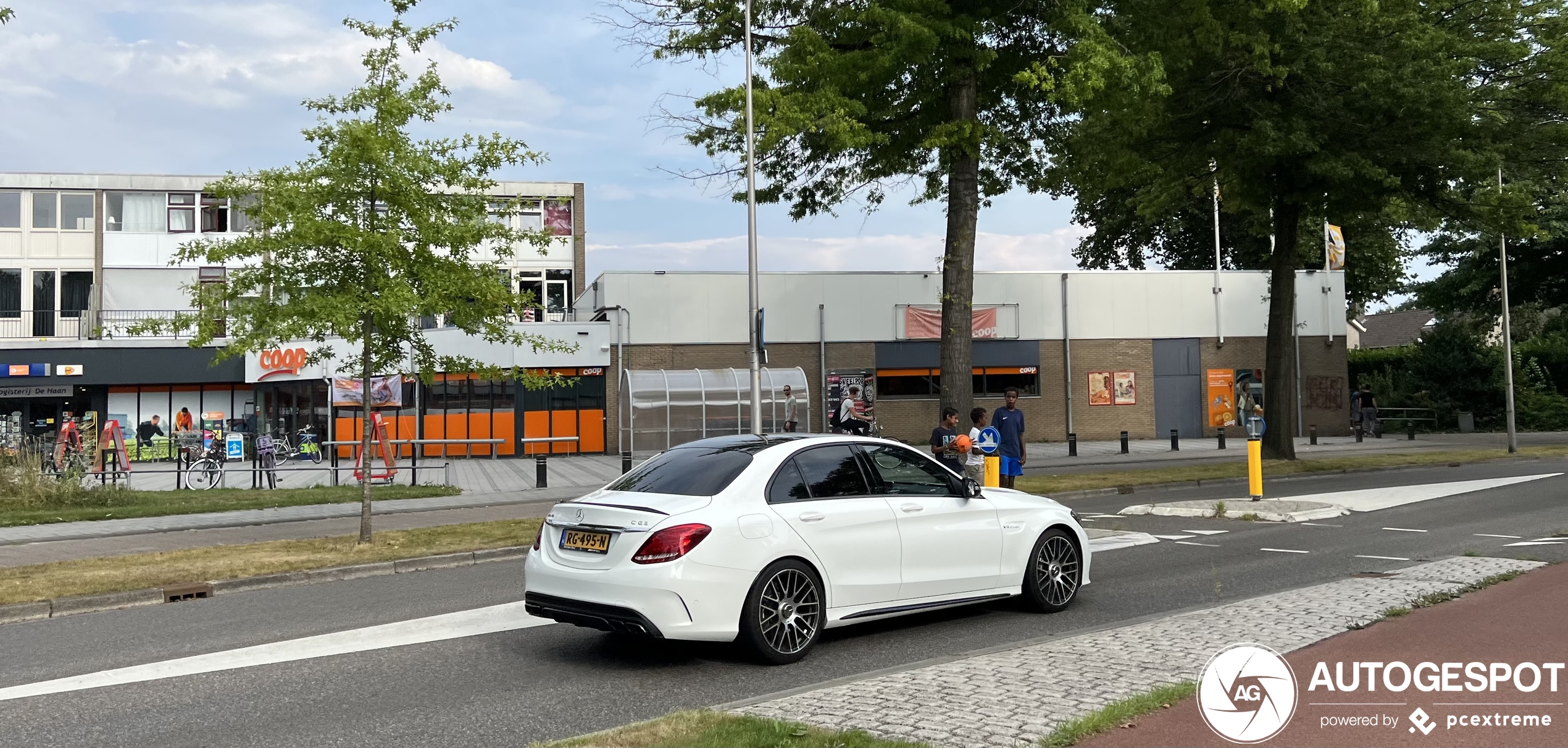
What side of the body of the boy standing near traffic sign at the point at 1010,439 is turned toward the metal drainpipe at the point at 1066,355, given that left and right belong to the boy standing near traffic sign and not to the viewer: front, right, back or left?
back

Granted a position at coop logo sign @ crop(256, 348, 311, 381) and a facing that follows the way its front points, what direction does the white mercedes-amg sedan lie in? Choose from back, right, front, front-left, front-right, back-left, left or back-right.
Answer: front

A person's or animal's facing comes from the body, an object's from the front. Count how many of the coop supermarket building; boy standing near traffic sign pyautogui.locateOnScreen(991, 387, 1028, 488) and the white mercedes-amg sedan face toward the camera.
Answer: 2

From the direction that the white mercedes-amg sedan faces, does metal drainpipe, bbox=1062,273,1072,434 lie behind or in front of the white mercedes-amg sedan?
in front

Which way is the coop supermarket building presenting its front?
toward the camera

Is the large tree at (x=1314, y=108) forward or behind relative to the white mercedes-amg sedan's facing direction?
forward

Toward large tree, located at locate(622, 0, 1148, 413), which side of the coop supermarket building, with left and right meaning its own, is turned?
front

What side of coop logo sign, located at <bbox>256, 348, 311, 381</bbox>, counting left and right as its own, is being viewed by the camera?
front

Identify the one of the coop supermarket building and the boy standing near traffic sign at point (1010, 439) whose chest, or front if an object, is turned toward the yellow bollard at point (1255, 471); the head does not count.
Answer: the coop supermarket building

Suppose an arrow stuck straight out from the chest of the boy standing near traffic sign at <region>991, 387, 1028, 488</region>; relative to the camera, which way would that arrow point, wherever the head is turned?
toward the camera

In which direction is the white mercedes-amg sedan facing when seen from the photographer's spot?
facing away from the viewer and to the right of the viewer

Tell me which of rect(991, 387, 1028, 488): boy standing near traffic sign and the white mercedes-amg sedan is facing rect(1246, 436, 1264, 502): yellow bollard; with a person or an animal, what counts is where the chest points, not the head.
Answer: the white mercedes-amg sedan
